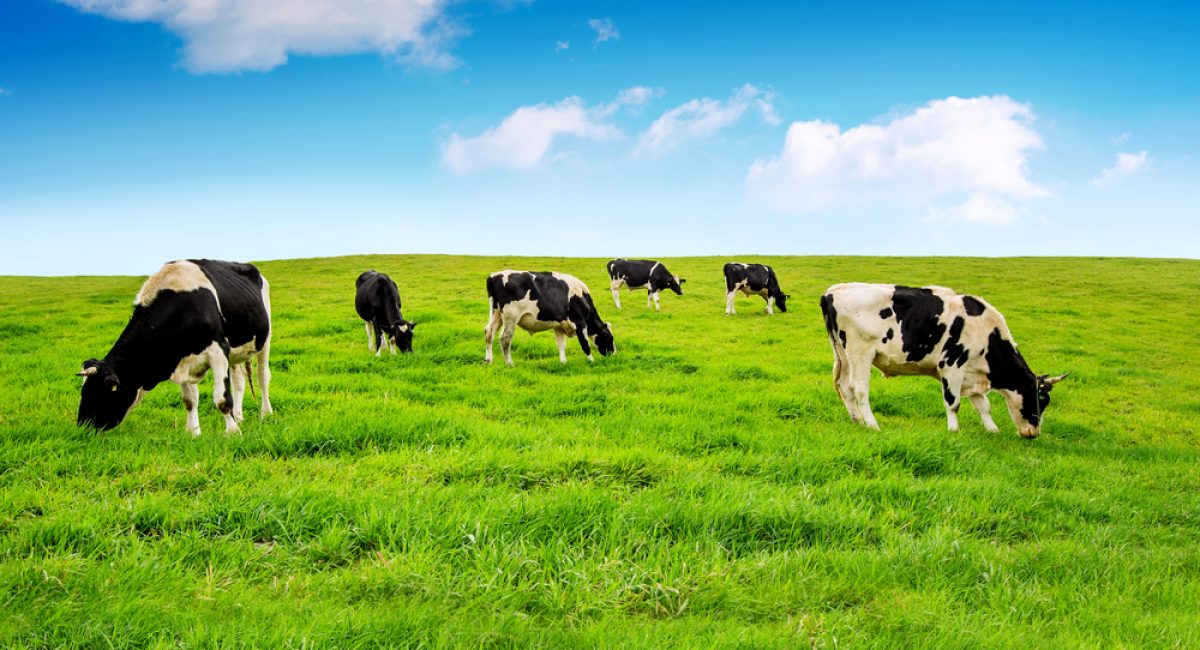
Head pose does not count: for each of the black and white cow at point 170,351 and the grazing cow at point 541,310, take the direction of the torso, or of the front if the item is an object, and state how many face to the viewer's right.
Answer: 1

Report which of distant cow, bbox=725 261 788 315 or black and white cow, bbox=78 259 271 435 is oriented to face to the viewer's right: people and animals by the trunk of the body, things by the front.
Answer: the distant cow

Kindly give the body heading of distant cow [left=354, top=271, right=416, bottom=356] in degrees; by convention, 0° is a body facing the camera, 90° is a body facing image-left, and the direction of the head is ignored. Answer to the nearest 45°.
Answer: approximately 315°

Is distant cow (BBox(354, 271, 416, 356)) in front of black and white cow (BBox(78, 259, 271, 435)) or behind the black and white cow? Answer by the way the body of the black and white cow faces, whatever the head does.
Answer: behind

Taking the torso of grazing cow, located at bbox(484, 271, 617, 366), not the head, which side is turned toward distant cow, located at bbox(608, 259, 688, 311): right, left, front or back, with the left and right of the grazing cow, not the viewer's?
left

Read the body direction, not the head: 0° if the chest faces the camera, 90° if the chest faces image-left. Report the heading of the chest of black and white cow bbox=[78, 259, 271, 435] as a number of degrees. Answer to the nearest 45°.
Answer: approximately 45°

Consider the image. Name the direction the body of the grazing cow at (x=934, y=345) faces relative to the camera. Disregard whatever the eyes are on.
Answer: to the viewer's right

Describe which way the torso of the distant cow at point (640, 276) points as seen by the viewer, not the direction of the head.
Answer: to the viewer's right

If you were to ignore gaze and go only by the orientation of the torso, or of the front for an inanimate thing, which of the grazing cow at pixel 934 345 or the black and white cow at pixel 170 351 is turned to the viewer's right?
the grazing cow

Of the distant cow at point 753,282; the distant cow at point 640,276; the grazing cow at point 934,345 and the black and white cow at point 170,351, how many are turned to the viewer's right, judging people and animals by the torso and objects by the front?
3

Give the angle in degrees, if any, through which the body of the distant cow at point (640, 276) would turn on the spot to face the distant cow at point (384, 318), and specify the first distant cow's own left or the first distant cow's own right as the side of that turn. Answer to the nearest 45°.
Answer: approximately 90° to the first distant cow's own right

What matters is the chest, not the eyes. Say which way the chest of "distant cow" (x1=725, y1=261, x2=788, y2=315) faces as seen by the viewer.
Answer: to the viewer's right

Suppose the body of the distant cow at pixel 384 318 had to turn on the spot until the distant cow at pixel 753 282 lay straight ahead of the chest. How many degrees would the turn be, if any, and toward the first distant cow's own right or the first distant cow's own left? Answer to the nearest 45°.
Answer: approximately 90° to the first distant cow's own left

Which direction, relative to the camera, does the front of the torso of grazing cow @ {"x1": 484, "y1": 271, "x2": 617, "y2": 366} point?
to the viewer's right

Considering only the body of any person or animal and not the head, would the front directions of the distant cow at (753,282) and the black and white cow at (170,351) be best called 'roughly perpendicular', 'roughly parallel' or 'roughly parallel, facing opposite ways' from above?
roughly perpendicular

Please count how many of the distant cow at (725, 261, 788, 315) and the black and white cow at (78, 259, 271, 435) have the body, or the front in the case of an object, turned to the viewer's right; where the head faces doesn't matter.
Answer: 1
